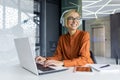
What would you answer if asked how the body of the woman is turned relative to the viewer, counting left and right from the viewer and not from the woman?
facing the viewer and to the left of the viewer
